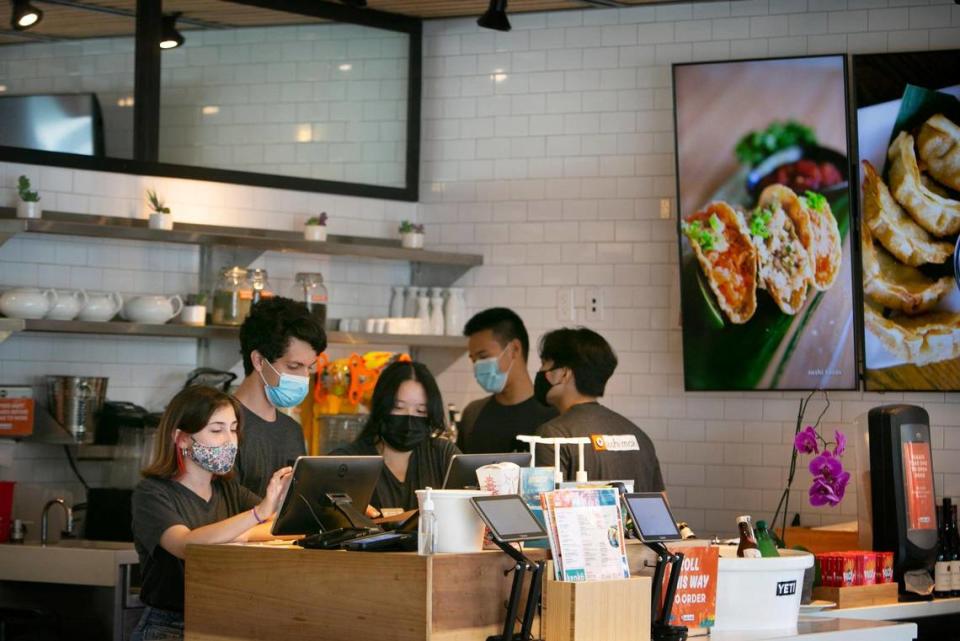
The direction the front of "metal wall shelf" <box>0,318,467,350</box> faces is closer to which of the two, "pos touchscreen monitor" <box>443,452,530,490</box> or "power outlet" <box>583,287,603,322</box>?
the pos touchscreen monitor

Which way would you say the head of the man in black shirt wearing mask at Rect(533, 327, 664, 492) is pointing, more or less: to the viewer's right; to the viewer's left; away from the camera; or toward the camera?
to the viewer's left

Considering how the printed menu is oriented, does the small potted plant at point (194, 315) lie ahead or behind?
behind

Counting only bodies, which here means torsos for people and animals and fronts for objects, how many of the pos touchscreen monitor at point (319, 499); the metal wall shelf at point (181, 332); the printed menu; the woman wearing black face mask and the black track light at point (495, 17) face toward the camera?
3

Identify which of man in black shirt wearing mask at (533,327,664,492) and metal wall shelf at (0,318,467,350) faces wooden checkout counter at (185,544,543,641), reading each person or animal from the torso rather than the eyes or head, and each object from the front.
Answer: the metal wall shelf

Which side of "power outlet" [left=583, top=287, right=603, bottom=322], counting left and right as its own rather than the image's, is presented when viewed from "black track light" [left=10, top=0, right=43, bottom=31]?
right
